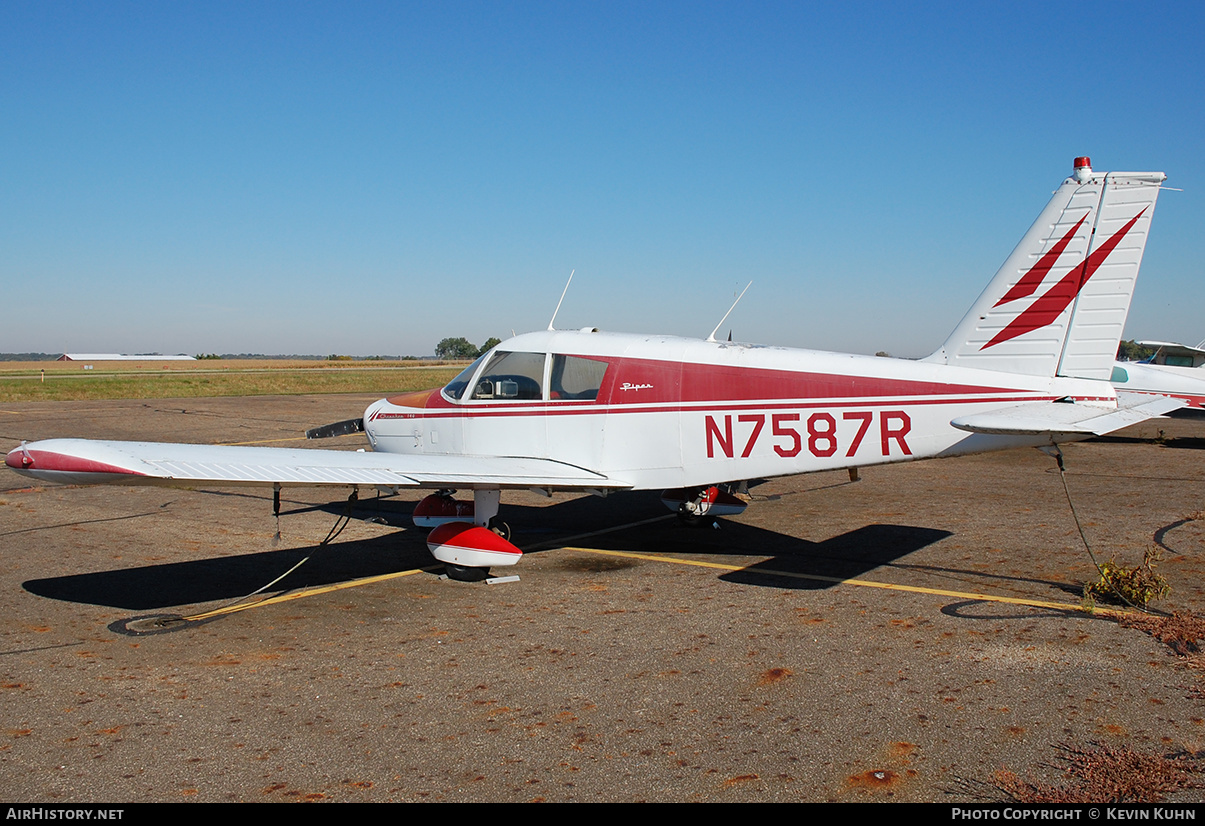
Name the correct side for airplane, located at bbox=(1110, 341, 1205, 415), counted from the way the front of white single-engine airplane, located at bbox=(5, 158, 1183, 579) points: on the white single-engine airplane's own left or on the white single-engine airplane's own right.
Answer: on the white single-engine airplane's own right

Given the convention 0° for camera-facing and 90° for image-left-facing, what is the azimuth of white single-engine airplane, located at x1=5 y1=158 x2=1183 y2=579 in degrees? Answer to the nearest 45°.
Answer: approximately 135°
